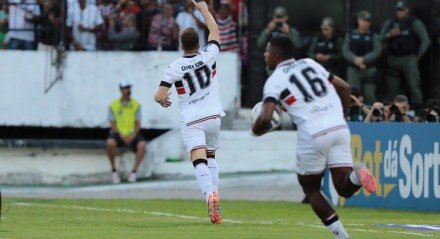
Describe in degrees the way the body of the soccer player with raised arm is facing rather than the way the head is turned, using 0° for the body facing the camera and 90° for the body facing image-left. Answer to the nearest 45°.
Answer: approximately 180°

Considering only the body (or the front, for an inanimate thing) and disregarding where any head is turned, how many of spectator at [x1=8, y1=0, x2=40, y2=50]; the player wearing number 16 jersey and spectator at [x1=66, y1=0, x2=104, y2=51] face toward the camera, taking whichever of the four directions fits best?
2

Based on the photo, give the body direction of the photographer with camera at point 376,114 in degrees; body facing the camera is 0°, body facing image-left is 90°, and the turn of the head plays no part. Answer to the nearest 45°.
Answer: approximately 0°

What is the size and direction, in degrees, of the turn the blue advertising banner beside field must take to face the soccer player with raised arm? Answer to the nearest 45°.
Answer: approximately 45° to its right

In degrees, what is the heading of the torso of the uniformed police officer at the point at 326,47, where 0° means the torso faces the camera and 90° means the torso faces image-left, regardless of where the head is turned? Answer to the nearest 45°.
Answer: approximately 0°

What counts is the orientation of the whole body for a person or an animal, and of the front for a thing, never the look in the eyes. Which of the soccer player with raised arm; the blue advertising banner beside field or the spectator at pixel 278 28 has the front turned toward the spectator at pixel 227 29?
the soccer player with raised arm

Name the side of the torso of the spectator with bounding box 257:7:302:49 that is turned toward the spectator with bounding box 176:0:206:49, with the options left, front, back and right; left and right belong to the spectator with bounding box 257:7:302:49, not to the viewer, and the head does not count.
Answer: right

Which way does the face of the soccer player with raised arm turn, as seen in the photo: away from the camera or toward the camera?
away from the camera
